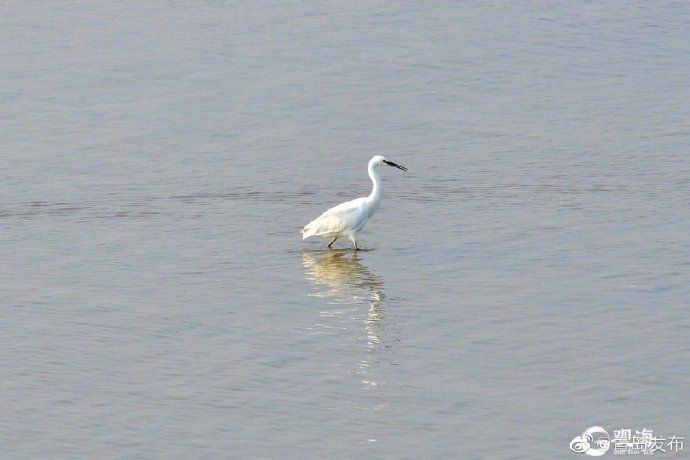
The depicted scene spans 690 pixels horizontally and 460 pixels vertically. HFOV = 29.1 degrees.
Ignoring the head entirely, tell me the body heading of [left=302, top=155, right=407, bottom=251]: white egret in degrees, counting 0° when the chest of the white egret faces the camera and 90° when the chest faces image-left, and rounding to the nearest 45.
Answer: approximately 270°
